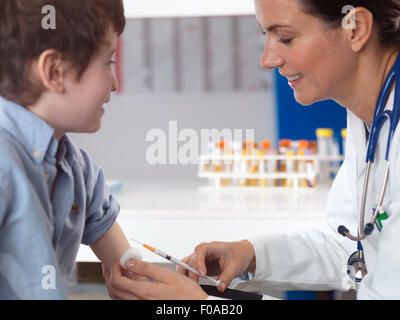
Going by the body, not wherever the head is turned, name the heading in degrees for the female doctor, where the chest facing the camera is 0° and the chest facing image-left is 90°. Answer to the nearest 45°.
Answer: approximately 45°

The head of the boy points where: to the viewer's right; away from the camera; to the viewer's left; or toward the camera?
to the viewer's right

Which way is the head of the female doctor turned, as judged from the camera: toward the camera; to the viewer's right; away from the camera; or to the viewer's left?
to the viewer's left

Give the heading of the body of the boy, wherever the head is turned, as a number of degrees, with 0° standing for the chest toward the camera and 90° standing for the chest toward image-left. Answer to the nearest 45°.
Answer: approximately 315°

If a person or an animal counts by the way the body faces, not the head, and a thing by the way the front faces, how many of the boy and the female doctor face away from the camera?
0

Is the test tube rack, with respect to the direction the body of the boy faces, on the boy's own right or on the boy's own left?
on the boy's own left
